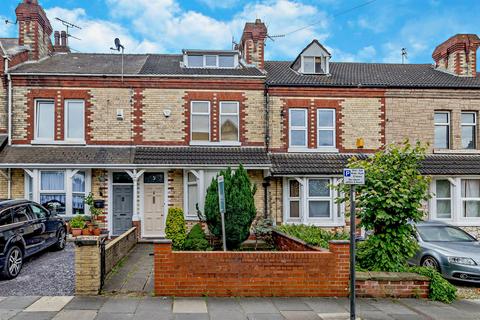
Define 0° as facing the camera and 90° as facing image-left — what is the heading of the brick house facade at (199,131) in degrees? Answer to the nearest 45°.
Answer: approximately 0°

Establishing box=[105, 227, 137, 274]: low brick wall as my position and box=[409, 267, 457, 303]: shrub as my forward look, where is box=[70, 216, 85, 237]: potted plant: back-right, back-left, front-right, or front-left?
back-left
